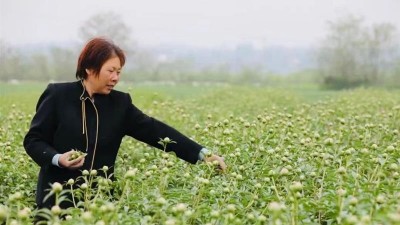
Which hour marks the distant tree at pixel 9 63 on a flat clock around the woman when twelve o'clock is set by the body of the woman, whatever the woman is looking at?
The distant tree is roughly at 7 o'clock from the woman.

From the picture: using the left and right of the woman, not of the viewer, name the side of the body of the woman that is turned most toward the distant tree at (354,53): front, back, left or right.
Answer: left

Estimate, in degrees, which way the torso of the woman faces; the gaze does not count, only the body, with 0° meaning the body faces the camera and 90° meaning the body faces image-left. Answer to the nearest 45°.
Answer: approximately 315°
